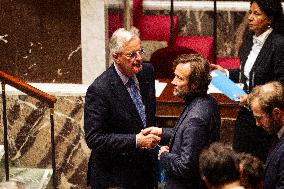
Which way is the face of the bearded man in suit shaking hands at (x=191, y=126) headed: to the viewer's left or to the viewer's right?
to the viewer's left

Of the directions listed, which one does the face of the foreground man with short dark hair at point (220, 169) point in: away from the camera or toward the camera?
away from the camera

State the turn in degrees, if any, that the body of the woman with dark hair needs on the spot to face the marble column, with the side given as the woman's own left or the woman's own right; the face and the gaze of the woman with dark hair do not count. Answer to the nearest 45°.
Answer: approximately 45° to the woman's own right

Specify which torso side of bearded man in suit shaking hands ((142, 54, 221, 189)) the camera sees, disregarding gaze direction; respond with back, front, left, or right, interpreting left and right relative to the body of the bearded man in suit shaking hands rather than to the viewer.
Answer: left

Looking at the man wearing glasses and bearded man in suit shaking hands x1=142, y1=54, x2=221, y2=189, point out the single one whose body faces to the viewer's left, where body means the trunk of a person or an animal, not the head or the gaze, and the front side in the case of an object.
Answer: the bearded man in suit shaking hands

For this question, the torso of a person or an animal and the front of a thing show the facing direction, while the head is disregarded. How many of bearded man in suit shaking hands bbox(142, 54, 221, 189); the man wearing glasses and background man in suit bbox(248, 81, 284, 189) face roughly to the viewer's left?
2

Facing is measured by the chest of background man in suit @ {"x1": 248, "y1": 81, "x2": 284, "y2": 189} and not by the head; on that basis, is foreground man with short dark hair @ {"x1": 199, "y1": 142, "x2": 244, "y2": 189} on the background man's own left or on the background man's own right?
on the background man's own left

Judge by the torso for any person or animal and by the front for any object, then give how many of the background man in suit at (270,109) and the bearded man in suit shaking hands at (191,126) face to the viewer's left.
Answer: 2

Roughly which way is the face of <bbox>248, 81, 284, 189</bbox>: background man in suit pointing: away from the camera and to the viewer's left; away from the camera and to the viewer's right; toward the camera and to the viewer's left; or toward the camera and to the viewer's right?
toward the camera and to the viewer's left

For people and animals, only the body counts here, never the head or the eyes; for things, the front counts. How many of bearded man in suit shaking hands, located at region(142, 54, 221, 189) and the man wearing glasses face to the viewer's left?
1

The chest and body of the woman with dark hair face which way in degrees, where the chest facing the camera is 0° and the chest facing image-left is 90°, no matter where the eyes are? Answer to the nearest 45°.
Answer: approximately 45°

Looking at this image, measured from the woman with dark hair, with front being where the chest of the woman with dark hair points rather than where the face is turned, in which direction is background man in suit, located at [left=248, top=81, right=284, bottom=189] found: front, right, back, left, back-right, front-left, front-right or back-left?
front-left

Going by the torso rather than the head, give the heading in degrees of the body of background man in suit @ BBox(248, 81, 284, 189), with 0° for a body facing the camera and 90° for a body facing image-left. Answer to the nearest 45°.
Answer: approximately 90°
